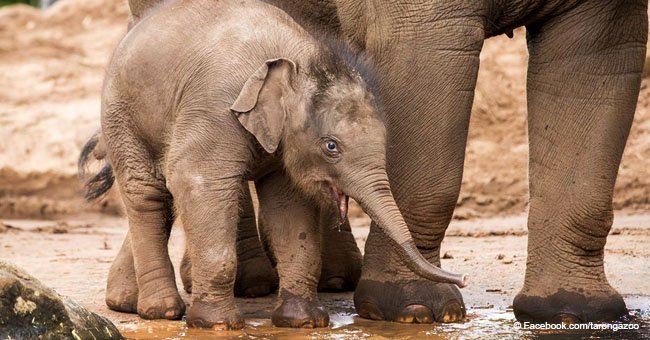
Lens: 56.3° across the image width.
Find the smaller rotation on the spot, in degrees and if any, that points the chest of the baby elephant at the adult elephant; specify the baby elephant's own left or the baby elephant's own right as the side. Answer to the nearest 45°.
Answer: approximately 45° to the baby elephant's own left

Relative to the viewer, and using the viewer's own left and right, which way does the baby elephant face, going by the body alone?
facing the viewer and to the right of the viewer
